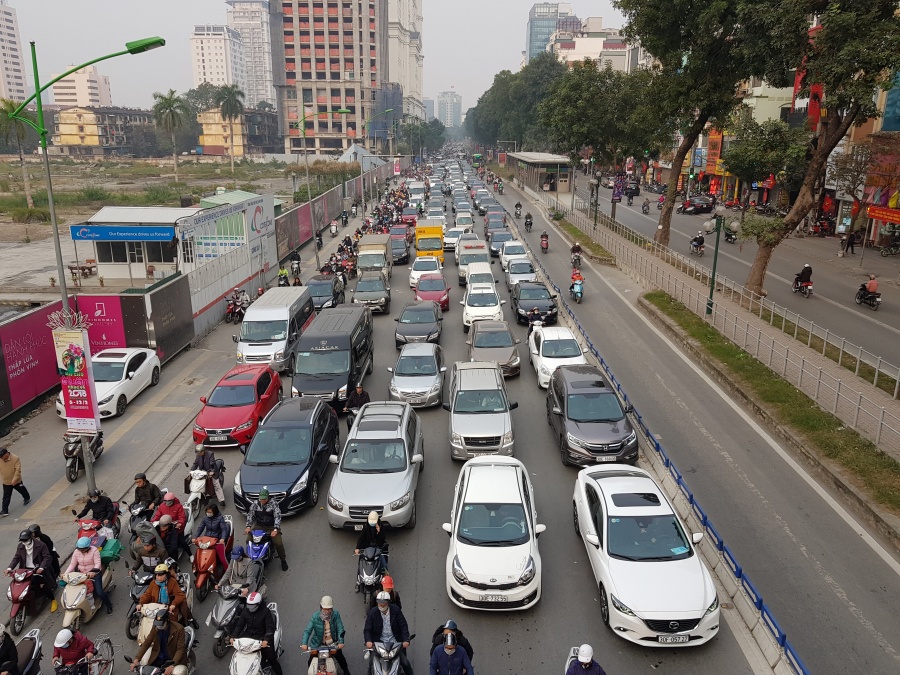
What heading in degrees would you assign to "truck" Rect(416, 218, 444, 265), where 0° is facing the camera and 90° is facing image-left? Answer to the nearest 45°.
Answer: approximately 0°

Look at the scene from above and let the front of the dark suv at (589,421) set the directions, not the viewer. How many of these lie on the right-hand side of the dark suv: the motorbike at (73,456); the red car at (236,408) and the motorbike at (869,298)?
2

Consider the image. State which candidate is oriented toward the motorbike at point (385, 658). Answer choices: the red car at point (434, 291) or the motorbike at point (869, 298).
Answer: the red car

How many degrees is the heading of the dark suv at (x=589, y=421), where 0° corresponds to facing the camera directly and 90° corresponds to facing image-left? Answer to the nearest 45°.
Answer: approximately 0°

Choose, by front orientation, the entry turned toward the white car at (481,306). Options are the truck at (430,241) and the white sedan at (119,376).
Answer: the truck

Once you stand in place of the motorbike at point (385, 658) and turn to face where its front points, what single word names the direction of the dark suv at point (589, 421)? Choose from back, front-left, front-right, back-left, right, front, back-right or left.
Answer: back-left

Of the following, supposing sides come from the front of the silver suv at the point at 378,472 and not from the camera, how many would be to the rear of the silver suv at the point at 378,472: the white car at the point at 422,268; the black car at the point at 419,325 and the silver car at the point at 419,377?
3

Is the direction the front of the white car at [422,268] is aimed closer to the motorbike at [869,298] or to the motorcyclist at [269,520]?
the motorcyclist

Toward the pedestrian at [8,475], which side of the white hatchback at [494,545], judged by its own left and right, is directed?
right
